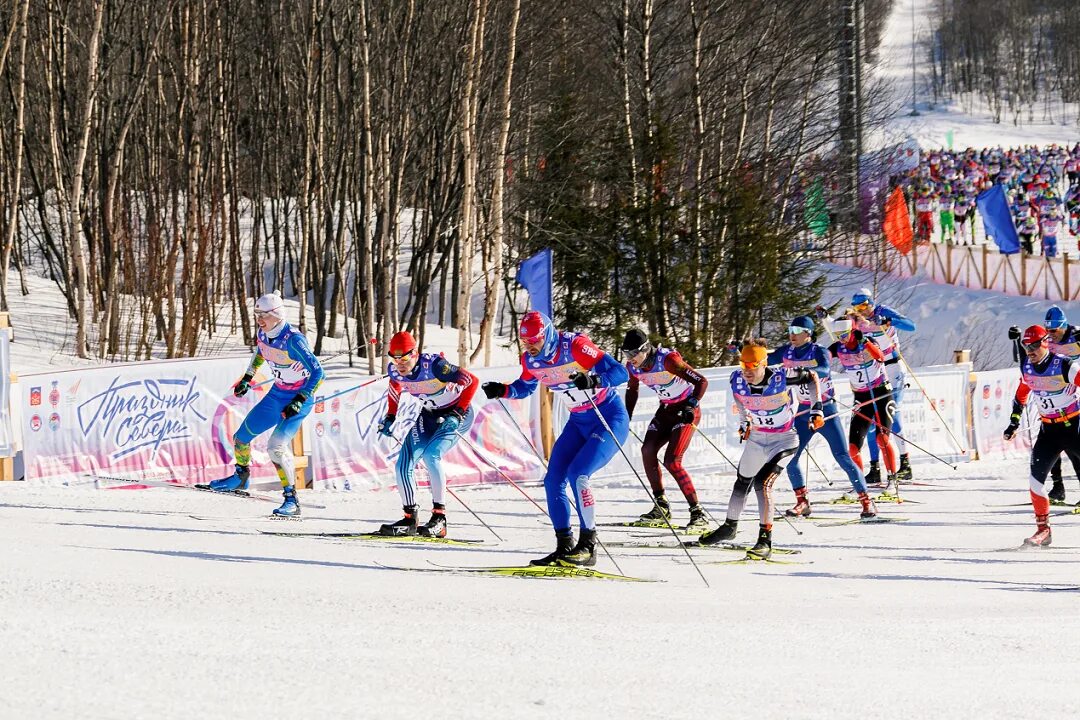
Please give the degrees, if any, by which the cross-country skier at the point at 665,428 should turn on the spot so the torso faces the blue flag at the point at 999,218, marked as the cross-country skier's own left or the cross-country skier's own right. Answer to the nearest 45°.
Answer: approximately 135° to the cross-country skier's own right

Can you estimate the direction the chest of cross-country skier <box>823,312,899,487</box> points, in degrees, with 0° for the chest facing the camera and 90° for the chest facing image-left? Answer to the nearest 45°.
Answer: approximately 45°

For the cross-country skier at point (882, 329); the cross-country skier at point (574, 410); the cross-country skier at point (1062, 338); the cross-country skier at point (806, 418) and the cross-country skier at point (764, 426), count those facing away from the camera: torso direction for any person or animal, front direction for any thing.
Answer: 0

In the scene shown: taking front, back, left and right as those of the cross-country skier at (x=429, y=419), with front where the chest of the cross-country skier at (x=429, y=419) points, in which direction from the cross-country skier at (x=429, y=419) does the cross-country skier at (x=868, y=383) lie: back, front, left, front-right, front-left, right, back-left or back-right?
back

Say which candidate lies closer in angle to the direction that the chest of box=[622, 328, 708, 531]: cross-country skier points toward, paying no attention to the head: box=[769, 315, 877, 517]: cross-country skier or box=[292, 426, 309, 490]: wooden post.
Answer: the wooden post

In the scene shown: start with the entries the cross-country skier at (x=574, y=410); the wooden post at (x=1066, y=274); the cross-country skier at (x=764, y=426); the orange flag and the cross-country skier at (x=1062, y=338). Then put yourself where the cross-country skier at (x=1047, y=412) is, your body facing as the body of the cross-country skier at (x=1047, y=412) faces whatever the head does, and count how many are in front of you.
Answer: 2

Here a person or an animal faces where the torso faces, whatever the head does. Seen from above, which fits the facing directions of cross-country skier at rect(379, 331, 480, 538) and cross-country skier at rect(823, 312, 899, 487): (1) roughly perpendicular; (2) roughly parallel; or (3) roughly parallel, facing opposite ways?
roughly parallel

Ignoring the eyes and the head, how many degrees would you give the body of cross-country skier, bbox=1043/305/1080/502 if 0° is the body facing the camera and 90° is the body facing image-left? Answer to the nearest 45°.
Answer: approximately 45°

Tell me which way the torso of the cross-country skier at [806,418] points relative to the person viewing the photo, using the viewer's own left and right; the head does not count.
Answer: facing the viewer and to the left of the viewer

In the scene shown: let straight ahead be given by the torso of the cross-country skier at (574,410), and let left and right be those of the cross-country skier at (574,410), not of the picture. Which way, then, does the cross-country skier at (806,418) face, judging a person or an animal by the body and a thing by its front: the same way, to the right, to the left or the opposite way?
the same way

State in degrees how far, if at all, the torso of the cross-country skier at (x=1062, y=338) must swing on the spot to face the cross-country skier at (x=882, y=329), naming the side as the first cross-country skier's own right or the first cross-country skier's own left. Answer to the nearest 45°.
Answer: approximately 90° to the first cross-country skier's own right

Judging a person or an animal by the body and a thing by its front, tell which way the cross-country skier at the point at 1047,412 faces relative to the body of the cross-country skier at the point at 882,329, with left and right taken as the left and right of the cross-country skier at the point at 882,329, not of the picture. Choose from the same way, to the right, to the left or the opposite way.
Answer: the same way

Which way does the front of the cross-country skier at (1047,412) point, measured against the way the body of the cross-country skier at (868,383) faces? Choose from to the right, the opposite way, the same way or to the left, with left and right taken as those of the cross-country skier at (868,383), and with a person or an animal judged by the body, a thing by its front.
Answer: the same way

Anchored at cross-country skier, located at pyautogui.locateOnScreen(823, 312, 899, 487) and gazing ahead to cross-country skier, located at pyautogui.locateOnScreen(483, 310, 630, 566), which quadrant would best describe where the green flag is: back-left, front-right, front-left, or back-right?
back-right

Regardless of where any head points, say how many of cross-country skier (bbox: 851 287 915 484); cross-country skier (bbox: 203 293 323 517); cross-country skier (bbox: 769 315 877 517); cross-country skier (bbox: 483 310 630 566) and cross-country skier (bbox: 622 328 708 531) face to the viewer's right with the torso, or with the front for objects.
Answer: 0

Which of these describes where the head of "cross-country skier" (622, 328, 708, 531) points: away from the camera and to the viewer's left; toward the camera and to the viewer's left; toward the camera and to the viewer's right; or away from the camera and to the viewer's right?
toward the camera and to the viewer's left

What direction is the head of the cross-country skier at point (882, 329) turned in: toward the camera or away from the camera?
toward the camera

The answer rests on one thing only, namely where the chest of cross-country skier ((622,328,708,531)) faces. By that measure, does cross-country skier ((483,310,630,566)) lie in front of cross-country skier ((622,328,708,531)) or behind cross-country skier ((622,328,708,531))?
in front

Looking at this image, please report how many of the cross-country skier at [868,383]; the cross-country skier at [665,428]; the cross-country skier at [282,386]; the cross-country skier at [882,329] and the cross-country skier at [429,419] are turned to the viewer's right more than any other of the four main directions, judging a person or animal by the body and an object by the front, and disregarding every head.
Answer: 0

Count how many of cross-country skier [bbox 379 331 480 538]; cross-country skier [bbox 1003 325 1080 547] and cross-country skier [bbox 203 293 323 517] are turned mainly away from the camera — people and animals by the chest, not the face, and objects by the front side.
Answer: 0

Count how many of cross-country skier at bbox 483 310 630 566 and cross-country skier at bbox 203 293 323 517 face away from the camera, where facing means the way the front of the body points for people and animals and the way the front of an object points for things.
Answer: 0

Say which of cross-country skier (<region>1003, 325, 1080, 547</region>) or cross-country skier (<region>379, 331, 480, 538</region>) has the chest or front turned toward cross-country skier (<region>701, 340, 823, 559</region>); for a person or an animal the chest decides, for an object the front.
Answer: cross-country skier (<region>1003, 325, 1080, 547</region>)

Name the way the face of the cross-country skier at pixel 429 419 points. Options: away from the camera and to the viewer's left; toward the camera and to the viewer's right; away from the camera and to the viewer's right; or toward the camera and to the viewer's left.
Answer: toward the camera and to the viewer's left
